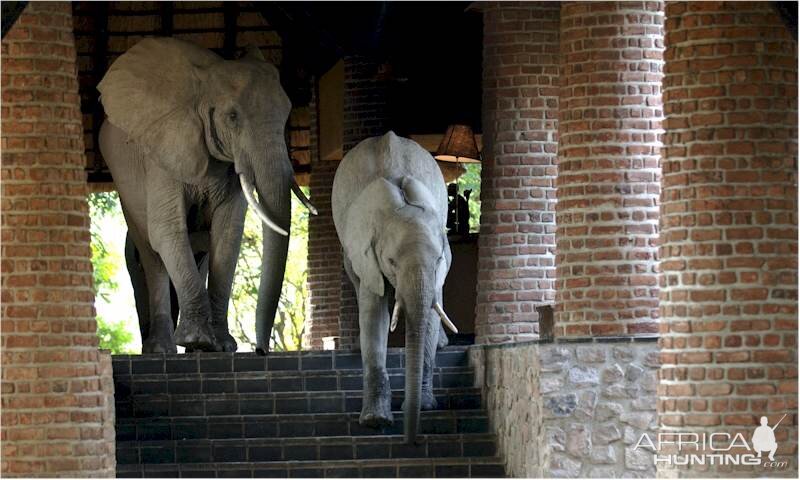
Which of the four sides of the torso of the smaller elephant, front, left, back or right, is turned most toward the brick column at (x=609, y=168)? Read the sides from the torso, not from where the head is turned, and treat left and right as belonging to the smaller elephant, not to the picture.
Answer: left

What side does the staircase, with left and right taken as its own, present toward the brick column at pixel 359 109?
back

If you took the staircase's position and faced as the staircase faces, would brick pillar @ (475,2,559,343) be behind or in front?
behind

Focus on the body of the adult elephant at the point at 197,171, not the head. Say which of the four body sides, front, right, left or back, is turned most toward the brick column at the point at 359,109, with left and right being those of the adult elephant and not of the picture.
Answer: left

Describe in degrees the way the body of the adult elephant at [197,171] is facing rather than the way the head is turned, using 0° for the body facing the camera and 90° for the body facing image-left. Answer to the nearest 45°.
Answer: approximately 315°

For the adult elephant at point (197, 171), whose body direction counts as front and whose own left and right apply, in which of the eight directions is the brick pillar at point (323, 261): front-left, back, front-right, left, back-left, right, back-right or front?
back-left

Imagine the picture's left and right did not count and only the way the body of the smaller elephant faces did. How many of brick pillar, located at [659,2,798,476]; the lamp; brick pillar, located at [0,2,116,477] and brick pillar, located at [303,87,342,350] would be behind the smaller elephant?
2

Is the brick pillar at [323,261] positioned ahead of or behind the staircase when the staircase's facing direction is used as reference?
behind

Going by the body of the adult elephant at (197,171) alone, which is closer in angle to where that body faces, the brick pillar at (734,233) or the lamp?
the brick pillar

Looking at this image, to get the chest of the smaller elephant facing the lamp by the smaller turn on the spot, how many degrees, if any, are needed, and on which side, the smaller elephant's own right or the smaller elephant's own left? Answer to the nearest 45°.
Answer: approximately 180°

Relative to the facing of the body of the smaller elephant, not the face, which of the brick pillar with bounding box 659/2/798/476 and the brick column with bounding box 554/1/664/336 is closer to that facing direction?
the brick pillar
